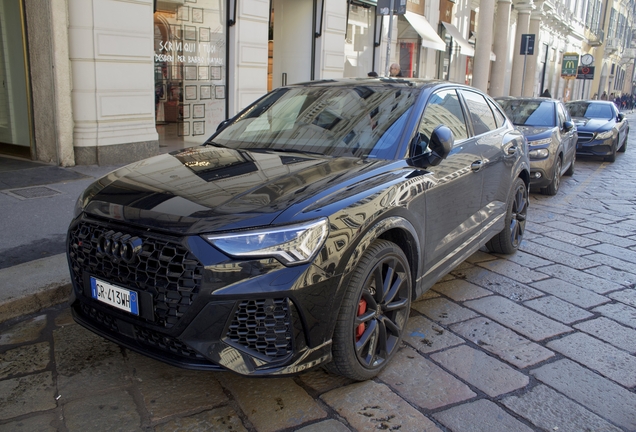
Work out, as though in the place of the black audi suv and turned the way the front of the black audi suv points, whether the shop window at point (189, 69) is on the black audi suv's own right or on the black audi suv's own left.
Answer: on the black audi suv's own right

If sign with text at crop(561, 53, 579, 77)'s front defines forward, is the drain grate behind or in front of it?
in front

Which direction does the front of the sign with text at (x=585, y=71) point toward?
toward the camera

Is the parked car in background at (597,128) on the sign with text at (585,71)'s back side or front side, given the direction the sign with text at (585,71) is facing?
on the front side

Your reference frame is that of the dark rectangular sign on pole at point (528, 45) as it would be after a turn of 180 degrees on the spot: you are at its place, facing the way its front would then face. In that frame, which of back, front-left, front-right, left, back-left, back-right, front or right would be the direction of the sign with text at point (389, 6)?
back

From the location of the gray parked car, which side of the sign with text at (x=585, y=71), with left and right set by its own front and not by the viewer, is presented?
front

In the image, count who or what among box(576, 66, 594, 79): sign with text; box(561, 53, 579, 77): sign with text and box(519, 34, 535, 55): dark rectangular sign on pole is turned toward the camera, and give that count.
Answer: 3

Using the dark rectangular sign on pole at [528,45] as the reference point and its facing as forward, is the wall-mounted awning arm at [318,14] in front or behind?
in front

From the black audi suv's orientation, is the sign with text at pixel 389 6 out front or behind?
behind

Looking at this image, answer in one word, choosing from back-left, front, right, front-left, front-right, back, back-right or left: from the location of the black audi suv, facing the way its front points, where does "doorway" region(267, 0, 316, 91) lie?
back-right

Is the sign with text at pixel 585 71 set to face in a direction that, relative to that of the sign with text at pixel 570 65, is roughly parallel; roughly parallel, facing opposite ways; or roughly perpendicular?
roughly parallel

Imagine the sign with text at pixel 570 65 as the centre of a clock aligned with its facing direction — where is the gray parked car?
The gray parked car is roughly at 12 o'clock from the sign with text.

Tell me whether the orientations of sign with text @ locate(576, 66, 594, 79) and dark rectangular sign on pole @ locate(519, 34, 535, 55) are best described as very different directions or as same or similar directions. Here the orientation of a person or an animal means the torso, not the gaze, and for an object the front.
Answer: same or similar directions

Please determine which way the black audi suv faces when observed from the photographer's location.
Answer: facing the viewer and to the left of the viewer

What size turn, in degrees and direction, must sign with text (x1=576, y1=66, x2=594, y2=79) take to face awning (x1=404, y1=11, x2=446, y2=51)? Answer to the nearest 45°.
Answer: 0° — it already faces it
